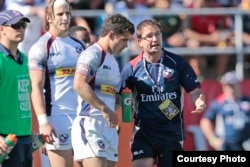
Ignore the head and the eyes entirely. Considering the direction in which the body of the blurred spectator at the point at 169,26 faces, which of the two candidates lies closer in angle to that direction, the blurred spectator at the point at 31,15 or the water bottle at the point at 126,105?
the water bottle

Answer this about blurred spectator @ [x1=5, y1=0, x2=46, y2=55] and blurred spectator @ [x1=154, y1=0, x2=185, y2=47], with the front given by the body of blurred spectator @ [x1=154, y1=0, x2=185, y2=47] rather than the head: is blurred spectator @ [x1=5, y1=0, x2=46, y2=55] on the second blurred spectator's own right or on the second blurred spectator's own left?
on the second blurred spectator's own right

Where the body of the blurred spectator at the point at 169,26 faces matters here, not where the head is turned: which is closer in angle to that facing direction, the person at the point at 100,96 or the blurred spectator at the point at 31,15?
the person

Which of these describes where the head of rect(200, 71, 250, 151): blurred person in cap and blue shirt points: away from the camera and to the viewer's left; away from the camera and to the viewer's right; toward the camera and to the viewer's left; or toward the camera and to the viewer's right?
toward the camera and to the viewer's left

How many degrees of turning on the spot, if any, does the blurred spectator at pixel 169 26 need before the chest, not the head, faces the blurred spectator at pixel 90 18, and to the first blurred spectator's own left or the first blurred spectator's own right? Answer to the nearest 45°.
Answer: approximately 90° to the first blurred spectator's own right

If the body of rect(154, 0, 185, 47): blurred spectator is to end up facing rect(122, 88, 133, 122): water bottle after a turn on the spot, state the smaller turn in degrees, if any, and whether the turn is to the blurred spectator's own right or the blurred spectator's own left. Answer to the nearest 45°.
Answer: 0° — they already face it

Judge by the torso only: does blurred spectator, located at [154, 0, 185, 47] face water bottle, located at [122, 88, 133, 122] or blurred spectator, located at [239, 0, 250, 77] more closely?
the water bottle

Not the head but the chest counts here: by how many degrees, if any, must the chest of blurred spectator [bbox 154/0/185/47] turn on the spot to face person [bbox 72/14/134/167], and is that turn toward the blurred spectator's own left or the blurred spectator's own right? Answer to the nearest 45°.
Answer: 0° — they already face them

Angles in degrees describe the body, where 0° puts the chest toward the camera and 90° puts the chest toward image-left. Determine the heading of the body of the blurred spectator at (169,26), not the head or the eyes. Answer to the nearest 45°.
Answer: approximately 0°
